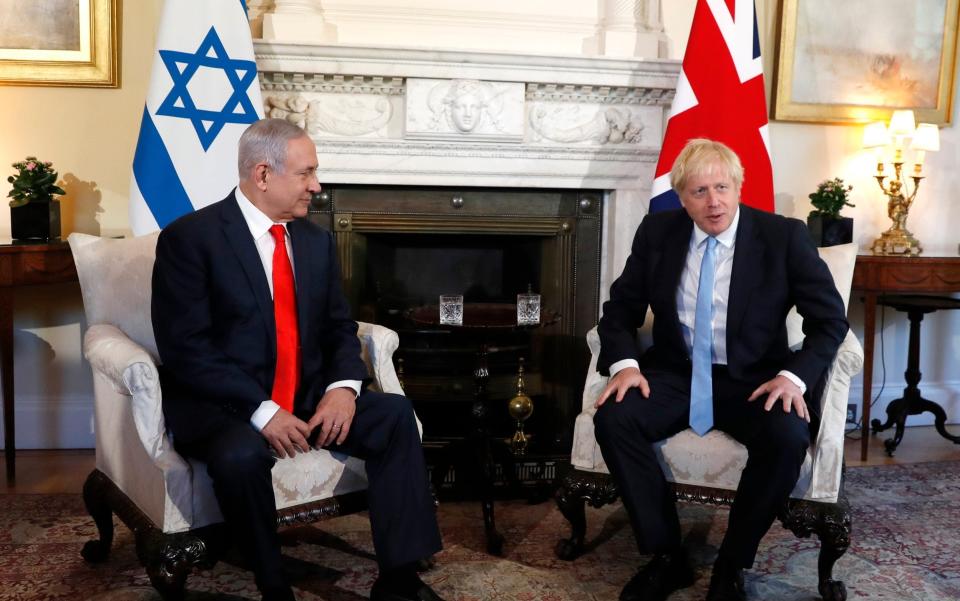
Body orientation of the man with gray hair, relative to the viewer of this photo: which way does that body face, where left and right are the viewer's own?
facing the viewer and to the right of the viewer

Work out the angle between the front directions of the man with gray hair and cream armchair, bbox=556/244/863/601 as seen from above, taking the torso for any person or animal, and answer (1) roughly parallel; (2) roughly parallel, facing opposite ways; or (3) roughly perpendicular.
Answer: roughly perpendicular

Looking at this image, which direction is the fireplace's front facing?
toward the camera

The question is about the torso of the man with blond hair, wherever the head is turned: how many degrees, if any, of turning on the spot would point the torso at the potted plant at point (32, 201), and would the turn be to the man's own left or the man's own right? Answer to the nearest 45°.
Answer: approximately 90° to the man's own right

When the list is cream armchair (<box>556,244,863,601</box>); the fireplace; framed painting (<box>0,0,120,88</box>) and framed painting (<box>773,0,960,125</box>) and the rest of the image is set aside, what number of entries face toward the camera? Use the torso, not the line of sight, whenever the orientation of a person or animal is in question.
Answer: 4

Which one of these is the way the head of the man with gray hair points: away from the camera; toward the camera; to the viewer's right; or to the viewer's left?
to the viewer's right

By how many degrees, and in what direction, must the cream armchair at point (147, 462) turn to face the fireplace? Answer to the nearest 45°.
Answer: approximately 90° to its left

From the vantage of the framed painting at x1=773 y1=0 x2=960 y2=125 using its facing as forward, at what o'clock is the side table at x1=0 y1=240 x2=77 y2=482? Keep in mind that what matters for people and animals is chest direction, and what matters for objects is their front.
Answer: The side table is roughly at 2 o'clock from the framed painting.

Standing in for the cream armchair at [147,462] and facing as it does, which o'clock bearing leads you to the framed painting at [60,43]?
The framed painting is roughly at 7 o'clock from the cream armchair.

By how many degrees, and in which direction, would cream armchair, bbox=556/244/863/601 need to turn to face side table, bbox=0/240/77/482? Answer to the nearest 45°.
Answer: approximately 90° to its right

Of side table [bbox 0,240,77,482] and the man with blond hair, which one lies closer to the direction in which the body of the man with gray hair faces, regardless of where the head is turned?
the man with blond hair

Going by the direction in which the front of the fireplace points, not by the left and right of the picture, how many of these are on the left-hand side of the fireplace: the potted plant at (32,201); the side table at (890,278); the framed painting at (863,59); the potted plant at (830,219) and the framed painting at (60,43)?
3

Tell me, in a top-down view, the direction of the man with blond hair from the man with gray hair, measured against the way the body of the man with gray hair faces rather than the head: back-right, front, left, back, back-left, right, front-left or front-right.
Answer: front-left

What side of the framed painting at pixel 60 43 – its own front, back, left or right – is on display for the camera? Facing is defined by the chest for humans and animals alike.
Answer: front

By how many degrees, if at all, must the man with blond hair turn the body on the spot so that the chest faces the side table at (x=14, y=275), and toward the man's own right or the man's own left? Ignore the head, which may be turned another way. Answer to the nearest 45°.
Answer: approximately 90° to the man's own right
